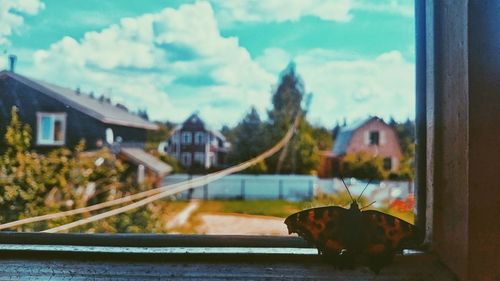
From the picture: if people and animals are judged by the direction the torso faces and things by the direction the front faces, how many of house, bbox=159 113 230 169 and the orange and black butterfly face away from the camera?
1

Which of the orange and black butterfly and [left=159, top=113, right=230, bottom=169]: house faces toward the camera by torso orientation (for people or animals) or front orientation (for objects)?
the house

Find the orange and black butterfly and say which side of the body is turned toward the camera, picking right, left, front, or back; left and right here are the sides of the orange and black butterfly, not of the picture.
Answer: back

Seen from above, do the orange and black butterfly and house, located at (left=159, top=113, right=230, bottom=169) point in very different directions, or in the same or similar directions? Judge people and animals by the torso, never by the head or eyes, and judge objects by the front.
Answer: very different directions

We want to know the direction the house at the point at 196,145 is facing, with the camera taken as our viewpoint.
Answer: facing the viewer
